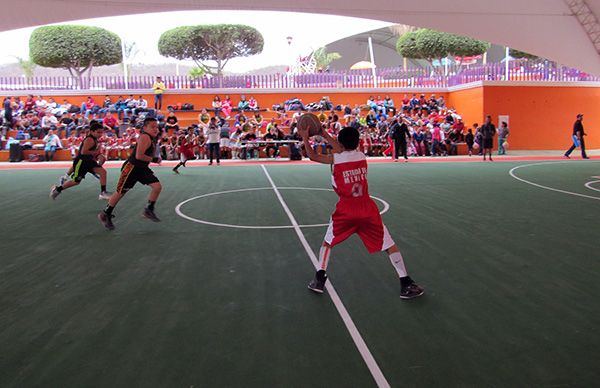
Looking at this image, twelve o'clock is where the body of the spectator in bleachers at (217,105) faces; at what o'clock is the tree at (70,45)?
The tree is roughly at 5 o'clock from the spectator in bleachers.

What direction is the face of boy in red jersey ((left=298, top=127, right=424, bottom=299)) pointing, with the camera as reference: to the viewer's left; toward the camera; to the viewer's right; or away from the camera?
away from the camera

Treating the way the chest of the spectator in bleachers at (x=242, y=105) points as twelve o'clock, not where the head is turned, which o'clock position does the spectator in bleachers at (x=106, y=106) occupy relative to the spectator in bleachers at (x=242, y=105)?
the spectator in bleachers at (x=106, y=106) is roughly at 3 o'clock from the spectator in bleachers at (x=242, y=105).

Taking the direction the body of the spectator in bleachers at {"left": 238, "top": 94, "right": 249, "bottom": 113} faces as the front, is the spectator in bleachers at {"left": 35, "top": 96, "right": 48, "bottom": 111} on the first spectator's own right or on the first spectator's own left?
on the first spectator's own right

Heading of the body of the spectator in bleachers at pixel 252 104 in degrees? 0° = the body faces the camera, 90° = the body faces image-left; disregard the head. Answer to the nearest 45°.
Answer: approximately 0°

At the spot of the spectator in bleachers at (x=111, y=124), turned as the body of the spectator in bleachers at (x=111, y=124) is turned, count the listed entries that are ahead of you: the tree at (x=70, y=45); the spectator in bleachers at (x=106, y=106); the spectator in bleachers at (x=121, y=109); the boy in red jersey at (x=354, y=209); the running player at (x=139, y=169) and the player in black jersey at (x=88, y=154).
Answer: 3

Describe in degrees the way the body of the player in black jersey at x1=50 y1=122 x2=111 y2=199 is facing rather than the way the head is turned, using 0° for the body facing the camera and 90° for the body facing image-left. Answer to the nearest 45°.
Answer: approximately 270°

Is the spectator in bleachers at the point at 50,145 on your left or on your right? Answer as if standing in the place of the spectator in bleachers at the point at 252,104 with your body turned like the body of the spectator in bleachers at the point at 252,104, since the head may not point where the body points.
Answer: on your right

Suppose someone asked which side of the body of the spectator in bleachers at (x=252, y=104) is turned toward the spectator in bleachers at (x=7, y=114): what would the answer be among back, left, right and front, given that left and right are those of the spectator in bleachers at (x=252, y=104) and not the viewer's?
right

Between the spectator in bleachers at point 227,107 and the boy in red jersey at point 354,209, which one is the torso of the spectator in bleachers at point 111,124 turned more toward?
the boy in red jersey
